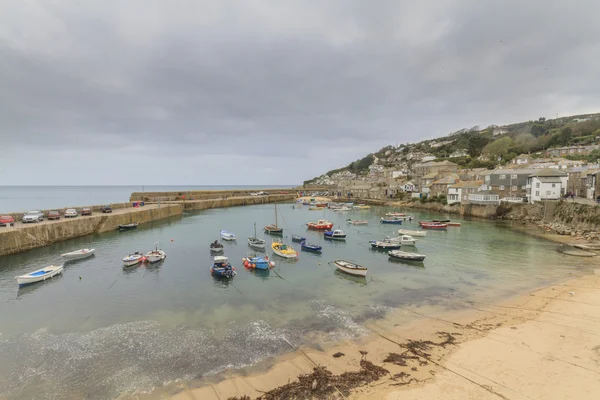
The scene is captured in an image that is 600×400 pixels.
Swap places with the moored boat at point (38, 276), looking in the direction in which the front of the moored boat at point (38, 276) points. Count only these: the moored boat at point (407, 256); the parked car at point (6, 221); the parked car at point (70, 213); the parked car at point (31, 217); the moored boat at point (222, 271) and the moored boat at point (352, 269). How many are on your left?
3

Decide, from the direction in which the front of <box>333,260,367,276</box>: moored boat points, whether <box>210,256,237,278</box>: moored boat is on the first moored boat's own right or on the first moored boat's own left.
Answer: on the first moored boat's own right

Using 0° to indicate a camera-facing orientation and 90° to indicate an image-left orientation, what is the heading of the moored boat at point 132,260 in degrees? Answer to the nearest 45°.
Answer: approximately 45°

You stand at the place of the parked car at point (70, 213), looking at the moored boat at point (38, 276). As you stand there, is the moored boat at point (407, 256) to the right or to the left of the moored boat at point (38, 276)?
left

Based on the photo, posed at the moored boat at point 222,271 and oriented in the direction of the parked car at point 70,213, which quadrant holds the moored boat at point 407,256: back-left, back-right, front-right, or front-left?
back-right
